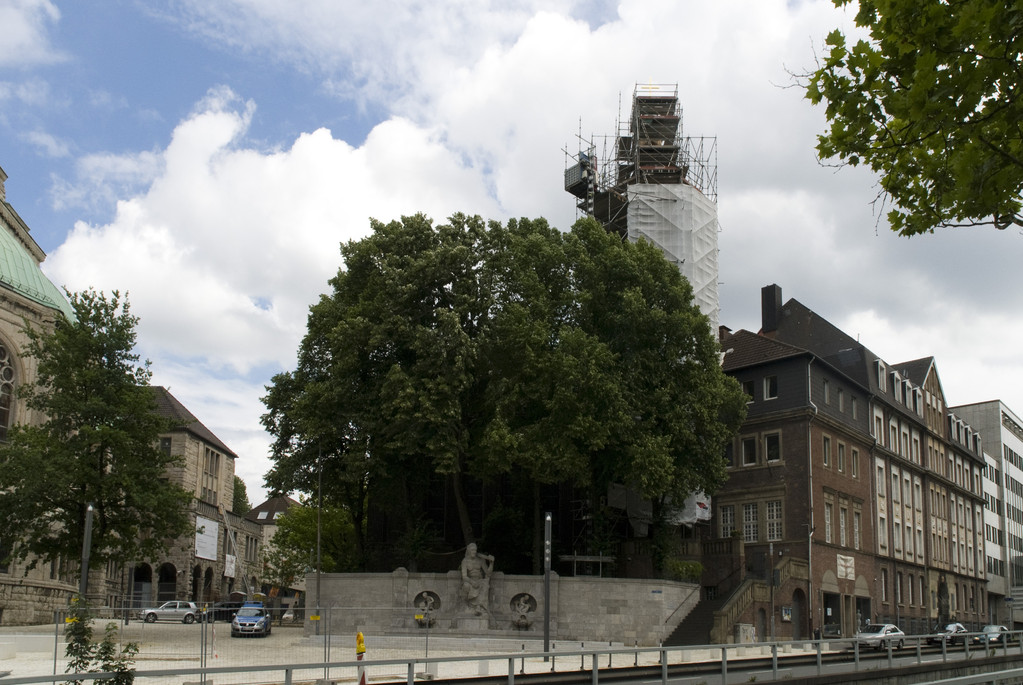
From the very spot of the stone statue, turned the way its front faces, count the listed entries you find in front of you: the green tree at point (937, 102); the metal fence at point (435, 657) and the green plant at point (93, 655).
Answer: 3

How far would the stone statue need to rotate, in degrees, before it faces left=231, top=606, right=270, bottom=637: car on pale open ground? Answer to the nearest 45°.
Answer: approximately 90° to its right

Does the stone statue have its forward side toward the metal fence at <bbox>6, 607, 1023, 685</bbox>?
yes

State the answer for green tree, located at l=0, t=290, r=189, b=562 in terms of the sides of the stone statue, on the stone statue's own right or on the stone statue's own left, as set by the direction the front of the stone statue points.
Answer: on the stone statue's own right

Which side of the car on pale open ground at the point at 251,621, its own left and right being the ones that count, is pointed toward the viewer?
front

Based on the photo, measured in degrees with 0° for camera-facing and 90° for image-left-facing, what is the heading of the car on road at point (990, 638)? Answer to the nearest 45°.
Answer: approximately 45°

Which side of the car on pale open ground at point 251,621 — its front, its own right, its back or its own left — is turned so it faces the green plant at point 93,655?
front

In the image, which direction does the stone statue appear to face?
toward the camera

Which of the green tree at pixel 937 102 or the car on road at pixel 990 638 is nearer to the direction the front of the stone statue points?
the green tree

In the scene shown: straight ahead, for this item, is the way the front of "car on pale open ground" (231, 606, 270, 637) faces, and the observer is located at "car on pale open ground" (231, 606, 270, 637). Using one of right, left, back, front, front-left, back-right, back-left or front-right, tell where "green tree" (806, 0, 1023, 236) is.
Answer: front
